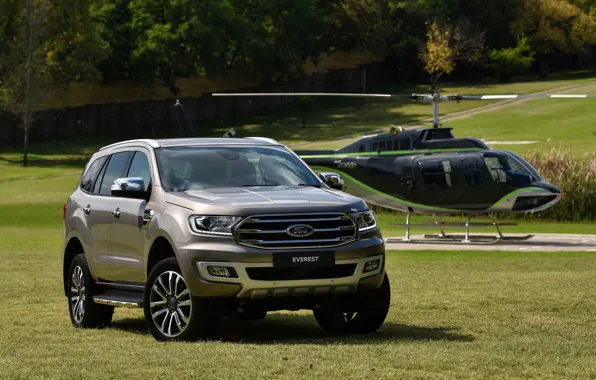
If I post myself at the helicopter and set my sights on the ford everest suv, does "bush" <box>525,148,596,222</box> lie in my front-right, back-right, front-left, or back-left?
back-left

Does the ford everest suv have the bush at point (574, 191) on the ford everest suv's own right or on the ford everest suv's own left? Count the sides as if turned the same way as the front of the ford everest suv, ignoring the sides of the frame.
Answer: on the ford everest suv's own left

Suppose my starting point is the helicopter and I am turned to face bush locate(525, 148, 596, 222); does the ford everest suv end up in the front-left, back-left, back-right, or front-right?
back-right

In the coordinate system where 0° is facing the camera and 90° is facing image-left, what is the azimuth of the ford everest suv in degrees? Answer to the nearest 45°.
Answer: approximately 315°

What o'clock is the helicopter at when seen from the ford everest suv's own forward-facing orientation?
The helicopter is roughly at 8 o'clock from the ford everest suv.
